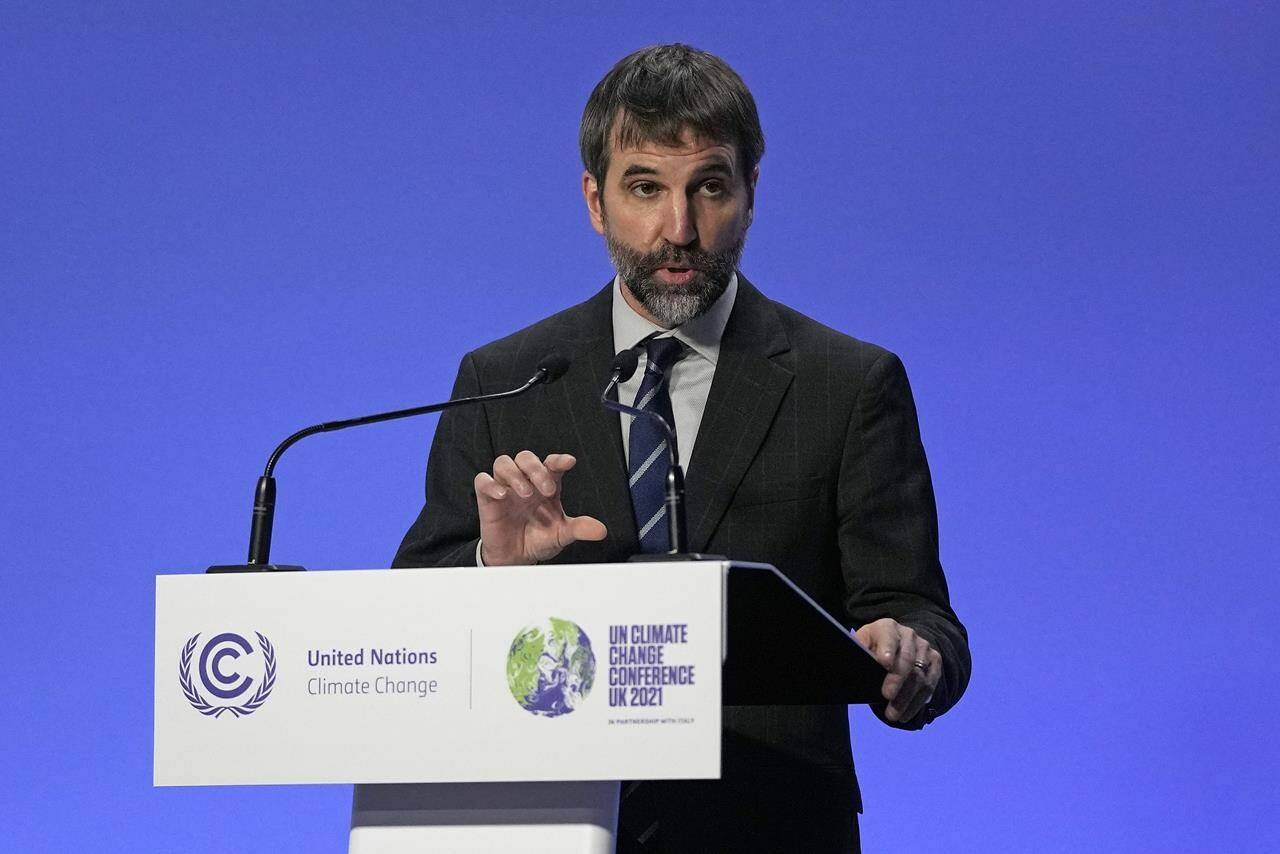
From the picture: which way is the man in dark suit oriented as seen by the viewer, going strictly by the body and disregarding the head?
toward the camera

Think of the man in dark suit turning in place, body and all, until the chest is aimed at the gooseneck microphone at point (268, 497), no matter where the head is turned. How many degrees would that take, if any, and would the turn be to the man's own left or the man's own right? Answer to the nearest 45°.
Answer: approximately 45° to the man's own right

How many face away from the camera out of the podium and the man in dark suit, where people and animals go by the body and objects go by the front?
0

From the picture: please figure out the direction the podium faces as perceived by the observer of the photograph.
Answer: facing the viewer and to the left of the viewer

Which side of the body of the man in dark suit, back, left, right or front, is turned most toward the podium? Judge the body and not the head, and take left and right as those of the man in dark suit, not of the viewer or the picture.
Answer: front
